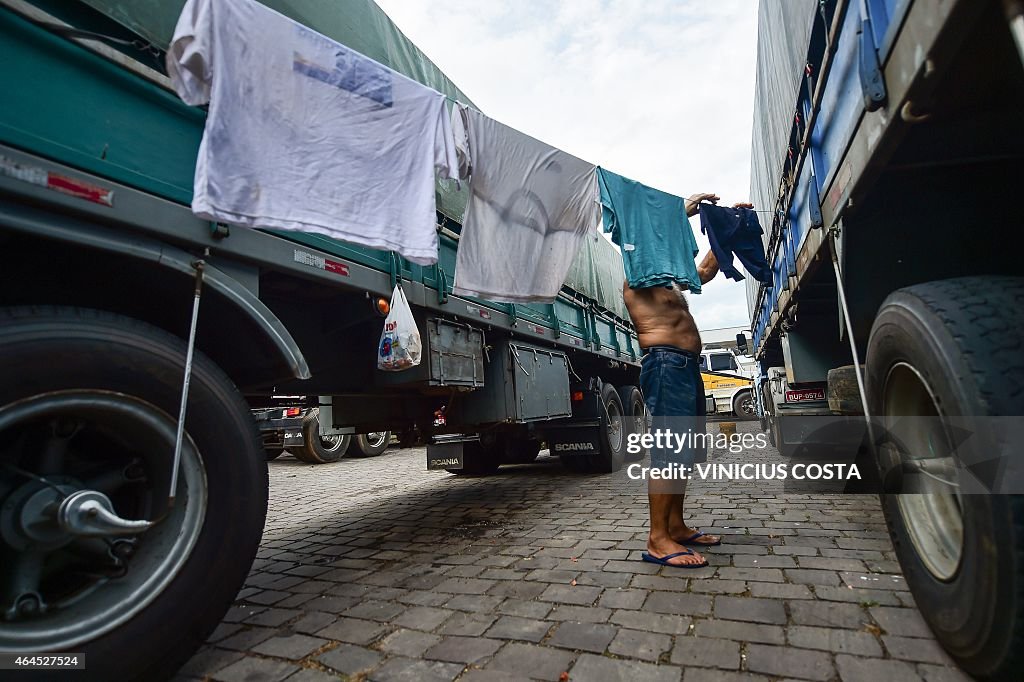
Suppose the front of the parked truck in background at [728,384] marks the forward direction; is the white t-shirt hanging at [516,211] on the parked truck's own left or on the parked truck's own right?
on the parked truck's own right

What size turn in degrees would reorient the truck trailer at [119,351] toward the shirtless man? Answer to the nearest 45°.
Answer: approximately 45° to its right

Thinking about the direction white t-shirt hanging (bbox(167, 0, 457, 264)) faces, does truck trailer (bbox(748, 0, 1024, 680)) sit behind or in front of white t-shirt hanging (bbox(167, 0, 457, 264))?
in front

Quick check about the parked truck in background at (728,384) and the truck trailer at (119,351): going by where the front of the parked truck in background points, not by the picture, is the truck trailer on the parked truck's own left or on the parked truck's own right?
on the parked truck's own right

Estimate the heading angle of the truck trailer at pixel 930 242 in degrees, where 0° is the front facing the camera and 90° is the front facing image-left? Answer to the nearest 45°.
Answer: approximately 135°
